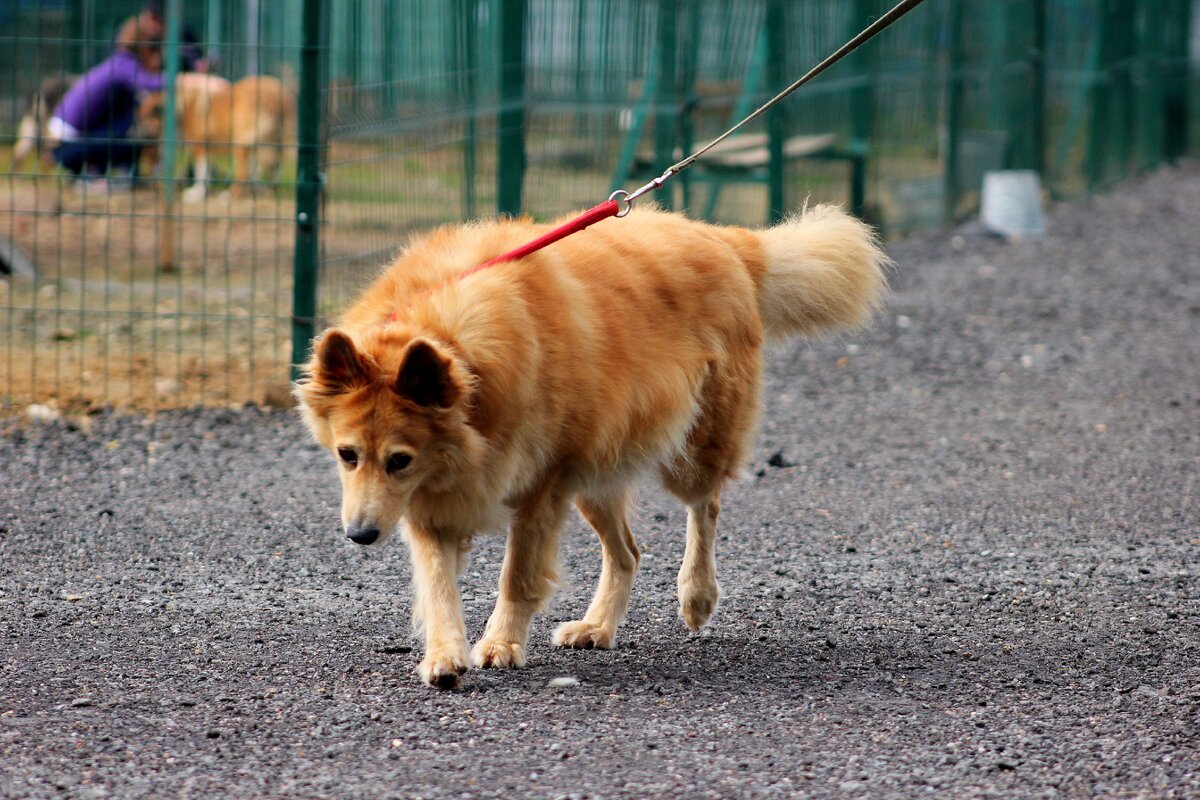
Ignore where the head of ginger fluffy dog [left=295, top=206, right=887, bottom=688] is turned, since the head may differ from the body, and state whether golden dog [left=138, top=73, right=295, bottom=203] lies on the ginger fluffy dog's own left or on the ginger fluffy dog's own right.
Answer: on the ginger fluffy dog's own right

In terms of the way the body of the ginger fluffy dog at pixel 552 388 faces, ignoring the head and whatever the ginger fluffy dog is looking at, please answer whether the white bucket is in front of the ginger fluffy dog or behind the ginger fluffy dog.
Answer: behind
